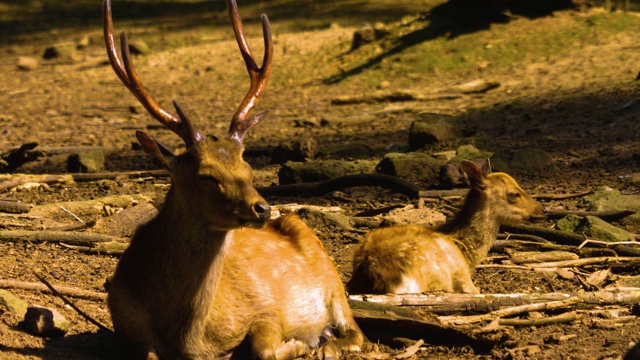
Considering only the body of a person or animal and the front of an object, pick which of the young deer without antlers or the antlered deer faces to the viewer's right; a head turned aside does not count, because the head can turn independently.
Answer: the young deer without antlers

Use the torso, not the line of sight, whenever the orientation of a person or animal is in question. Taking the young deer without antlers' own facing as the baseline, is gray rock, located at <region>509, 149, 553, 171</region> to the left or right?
on its left

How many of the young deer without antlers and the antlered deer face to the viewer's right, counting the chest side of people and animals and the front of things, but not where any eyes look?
1

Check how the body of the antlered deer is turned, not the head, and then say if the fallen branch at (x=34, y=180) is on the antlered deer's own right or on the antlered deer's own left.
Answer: on the antlered deer's own right

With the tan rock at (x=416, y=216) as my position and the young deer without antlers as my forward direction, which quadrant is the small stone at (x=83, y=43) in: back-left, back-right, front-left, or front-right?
back-right

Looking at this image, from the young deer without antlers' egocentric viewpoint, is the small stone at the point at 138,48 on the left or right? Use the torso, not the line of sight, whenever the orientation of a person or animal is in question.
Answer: on its left

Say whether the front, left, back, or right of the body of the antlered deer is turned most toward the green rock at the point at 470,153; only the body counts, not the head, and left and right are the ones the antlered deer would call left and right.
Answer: back

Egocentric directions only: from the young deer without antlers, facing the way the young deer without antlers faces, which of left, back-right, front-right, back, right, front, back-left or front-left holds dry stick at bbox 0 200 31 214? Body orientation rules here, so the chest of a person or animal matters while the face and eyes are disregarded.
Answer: back

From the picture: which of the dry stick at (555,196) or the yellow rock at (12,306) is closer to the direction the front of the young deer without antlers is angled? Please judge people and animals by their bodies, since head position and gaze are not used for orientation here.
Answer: the dry stick

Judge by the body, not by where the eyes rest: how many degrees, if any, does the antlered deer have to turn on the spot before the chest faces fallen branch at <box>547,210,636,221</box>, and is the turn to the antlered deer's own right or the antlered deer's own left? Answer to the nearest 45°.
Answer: approximately 180°

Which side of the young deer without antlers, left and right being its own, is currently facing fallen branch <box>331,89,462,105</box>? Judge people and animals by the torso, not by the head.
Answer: left

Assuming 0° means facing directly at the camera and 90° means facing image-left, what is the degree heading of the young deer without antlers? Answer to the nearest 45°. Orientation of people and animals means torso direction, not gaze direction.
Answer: approximately 270°

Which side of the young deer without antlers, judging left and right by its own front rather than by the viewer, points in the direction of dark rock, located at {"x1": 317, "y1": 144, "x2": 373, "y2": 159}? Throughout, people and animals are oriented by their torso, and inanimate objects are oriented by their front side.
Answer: left

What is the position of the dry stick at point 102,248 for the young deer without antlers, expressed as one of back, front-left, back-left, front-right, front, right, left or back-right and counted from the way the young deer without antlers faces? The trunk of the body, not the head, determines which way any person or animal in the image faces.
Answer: back

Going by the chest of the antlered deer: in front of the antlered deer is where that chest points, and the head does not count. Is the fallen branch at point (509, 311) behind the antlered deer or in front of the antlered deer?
behind
